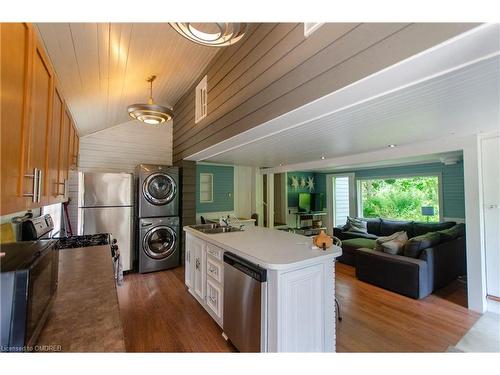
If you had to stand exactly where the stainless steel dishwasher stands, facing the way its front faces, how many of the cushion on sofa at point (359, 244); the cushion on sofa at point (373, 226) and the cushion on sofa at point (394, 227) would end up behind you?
3

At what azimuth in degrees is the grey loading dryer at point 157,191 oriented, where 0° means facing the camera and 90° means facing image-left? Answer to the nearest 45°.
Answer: approximately 0°

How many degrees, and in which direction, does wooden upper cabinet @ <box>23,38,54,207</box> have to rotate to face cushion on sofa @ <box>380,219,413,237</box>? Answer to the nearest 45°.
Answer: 0° — it already faces it

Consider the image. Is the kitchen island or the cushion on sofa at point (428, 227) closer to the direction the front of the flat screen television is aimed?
the kitchen island

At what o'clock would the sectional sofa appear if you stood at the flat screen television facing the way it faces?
The sectional sofa is roughly at 11 o'clock from the flat screen television.

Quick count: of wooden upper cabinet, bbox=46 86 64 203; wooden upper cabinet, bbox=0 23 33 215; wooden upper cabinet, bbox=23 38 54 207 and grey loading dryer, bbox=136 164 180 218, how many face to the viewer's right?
3

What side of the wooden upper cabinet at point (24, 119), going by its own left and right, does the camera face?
right

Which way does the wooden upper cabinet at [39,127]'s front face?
to the viewer's right

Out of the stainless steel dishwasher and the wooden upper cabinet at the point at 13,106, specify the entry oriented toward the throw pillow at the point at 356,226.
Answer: the wooden upper cabinet

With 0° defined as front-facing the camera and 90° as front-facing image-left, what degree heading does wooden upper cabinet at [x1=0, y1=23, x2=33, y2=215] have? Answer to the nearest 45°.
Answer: approximately 270°

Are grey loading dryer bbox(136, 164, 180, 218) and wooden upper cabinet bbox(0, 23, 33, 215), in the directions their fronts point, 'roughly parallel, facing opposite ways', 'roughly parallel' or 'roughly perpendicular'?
roughly perpendicular

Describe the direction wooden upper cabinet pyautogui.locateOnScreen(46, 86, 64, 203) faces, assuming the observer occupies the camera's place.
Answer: facing to the right of the viewer

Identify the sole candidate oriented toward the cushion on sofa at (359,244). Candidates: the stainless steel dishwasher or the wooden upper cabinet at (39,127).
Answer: the wooden upper cabinet

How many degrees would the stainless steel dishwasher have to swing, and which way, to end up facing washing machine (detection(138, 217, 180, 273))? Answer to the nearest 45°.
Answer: approximately 90° to its right

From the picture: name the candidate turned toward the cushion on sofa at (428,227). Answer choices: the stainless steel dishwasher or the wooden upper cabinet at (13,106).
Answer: the wooden upper cabinet
